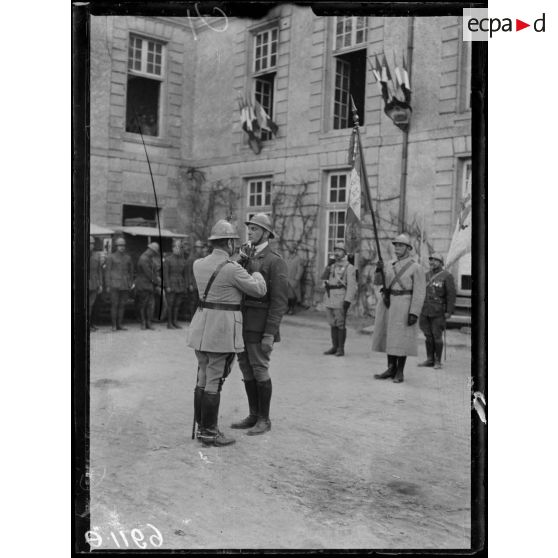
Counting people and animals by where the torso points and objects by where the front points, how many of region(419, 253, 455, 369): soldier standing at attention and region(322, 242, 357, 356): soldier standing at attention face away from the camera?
0

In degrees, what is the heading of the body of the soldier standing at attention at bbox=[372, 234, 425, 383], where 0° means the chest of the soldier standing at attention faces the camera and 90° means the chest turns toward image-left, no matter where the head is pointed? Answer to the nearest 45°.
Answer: approximately 45°

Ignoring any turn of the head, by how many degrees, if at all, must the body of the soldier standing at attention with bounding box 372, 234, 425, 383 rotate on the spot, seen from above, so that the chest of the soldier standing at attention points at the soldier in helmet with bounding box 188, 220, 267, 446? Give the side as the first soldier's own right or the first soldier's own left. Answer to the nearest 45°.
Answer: approximately 45° to the first soldier's own right

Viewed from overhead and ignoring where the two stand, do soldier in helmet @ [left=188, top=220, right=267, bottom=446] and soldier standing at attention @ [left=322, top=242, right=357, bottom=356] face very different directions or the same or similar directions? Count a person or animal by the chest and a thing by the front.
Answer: very different directions

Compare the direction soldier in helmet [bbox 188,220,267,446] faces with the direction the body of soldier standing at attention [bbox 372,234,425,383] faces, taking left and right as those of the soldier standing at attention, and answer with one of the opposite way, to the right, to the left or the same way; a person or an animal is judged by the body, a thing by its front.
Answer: the opposite way

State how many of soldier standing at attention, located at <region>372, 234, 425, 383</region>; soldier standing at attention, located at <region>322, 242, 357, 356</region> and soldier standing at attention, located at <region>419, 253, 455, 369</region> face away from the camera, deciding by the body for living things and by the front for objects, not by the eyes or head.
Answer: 0

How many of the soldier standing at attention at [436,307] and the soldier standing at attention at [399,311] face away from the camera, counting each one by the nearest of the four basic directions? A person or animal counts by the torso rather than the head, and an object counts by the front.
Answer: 0

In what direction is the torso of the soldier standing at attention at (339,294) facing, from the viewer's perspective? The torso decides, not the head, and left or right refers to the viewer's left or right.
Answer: facing the viewer and to the left of the viewer

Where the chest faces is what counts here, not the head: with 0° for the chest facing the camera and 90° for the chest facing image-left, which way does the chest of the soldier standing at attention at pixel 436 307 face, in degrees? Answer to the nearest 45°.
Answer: approximately 45°

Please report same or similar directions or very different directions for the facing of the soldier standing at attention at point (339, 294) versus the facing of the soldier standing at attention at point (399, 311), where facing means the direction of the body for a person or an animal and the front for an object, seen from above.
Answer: same or similar directions

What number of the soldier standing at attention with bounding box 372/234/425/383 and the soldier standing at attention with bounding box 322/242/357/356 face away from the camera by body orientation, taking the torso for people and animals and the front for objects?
0

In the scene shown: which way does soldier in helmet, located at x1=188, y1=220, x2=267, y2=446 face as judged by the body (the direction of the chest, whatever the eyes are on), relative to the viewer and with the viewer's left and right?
facing away from the viewer and to the right of the viewer

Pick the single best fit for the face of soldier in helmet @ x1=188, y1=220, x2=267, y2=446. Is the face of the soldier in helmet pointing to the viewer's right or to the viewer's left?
to the viewer's right
